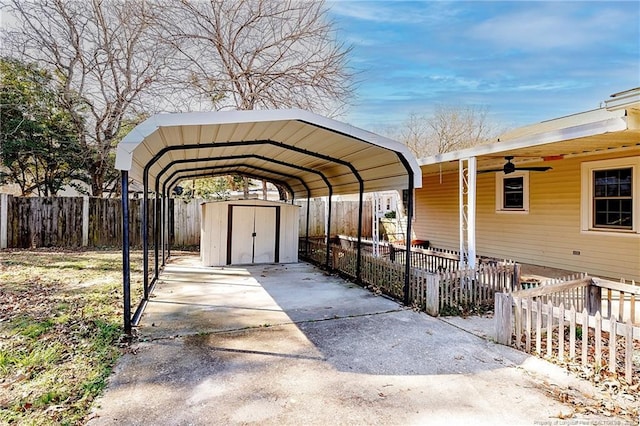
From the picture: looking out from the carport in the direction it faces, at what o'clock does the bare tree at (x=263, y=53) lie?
The bare tree is roughly at 6 o'clock from the carport.

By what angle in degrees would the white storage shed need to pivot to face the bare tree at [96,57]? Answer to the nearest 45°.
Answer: approximately 135° to its right

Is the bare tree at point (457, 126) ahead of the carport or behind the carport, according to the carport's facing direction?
behind

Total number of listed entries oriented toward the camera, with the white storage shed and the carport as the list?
2

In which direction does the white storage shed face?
toward the camera

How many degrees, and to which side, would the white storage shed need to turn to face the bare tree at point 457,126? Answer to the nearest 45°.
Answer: approximately 135° to its left

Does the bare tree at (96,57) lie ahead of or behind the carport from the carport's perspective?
behind

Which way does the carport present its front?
toward the camera
